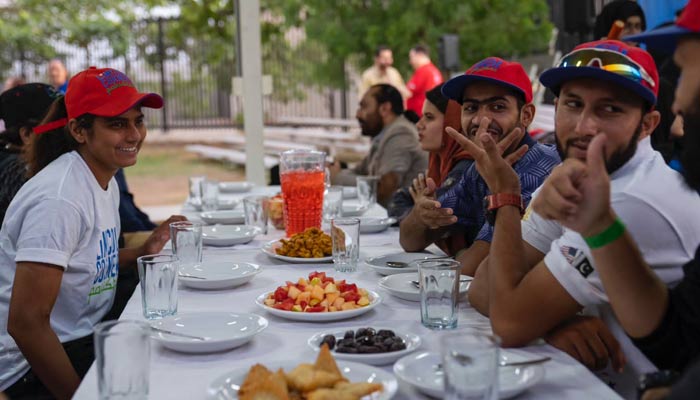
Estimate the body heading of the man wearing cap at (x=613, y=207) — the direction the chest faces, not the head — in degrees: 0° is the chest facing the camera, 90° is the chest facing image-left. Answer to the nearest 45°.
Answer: approximately 45°

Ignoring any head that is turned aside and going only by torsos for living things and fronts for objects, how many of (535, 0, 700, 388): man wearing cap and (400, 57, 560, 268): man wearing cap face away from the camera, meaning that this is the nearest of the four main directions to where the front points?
0

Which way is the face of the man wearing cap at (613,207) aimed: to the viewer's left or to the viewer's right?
to the viewer's left

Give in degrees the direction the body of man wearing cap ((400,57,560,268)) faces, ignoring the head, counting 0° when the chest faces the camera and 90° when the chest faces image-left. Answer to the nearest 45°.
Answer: approximately 45°

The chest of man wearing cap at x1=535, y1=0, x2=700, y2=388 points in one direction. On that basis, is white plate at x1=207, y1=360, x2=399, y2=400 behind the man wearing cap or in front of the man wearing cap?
in front

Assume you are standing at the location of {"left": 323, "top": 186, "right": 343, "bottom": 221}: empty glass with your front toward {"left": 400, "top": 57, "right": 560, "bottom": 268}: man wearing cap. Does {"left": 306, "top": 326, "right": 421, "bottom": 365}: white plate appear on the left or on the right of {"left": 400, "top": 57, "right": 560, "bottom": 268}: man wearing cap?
right

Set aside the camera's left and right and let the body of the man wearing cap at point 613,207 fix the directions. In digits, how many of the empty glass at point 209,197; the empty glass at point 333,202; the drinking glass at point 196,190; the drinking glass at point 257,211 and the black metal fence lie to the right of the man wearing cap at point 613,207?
5

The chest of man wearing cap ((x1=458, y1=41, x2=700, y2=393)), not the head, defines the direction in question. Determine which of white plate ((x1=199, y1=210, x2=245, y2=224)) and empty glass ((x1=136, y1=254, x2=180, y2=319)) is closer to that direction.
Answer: the empty glass

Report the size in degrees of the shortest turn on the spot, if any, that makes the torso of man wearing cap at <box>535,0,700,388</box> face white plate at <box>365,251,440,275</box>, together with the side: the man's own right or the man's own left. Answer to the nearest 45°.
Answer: approximately 45° to the man's own right

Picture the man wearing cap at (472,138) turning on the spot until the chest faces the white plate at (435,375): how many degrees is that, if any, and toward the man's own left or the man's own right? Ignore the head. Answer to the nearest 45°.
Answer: approximately 45° to the man's own left

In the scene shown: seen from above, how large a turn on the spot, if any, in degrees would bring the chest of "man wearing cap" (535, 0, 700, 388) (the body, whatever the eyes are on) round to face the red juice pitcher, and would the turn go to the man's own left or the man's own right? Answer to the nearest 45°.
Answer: approximately 45° to the man's own right

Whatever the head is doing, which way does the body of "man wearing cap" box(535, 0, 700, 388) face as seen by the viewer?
to the viewer's left
